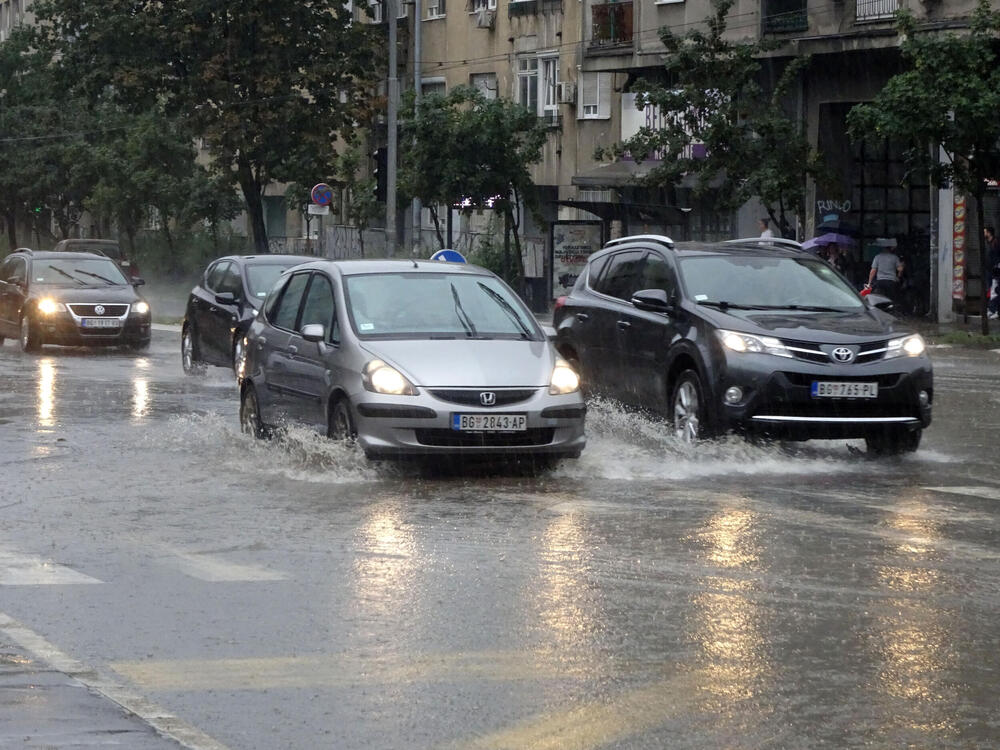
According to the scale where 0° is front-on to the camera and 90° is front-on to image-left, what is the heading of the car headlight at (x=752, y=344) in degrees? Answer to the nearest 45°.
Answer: approximately 315°

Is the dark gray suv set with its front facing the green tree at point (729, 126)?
no

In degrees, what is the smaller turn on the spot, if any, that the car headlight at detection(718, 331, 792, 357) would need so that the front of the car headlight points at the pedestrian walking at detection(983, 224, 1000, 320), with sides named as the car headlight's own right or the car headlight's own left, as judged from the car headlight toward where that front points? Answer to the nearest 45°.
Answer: approximately 135° to the car headlight's own left

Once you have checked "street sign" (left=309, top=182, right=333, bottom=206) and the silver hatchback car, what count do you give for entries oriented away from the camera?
0

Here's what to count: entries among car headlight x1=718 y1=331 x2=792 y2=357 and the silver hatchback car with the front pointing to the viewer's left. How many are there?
0

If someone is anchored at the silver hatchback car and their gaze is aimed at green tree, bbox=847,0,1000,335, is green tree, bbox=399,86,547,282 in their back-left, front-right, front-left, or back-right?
front-left

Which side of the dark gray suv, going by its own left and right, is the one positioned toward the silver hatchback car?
right

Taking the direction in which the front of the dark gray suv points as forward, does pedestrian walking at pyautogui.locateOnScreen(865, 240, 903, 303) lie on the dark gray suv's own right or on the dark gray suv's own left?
on the dark gray suv's own left

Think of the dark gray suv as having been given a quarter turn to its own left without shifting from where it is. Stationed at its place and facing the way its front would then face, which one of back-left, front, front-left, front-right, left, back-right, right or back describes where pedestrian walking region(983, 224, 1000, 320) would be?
front-left

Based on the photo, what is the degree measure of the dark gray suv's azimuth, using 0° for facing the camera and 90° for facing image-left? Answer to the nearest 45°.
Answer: approximately 315°

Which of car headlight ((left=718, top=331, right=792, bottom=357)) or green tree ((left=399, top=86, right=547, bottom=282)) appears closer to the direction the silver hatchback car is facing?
the car headlight

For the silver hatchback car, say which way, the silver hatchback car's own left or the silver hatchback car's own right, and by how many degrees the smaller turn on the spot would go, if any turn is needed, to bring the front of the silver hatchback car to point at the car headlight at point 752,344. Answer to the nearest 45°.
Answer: approximately 45° to the silver hatchback car's own left

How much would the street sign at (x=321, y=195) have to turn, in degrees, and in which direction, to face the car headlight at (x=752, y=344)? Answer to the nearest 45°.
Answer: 0° — it already faces it

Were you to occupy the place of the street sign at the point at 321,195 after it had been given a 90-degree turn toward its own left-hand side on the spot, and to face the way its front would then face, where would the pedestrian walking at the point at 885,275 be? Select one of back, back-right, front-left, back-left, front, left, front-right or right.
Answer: front-right

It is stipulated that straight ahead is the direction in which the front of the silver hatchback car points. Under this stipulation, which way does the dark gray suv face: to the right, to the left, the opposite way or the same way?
the same way

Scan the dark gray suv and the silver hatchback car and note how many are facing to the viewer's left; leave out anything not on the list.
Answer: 0

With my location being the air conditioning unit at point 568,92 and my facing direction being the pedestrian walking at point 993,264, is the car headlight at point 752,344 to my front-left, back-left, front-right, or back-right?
front-right

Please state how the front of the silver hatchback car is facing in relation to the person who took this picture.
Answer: facing the viewer and to the right of the viewer

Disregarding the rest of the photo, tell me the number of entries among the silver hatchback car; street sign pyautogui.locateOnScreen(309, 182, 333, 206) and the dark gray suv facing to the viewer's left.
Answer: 0

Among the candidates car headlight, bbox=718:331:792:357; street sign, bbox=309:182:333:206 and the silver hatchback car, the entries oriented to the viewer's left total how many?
0

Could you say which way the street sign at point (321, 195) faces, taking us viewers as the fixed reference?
facing the viewer
